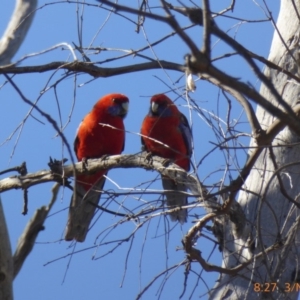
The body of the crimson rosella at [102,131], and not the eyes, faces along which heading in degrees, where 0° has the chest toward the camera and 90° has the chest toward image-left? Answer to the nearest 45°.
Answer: approximately 315°
